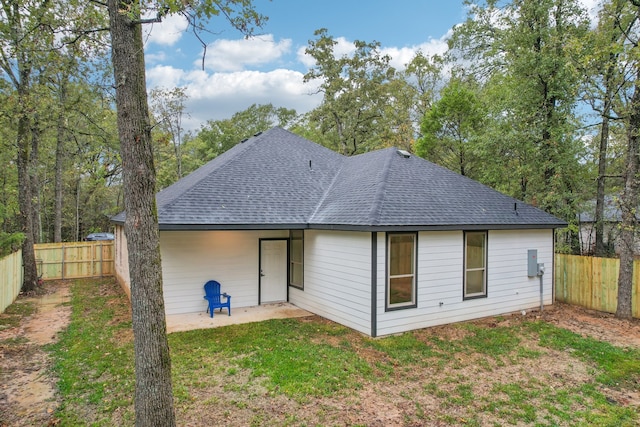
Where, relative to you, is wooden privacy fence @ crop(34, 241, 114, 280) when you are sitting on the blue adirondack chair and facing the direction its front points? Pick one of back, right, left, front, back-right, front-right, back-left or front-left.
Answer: back

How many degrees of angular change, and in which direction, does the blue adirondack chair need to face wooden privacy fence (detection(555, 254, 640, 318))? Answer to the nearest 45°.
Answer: approximately 45° to its left

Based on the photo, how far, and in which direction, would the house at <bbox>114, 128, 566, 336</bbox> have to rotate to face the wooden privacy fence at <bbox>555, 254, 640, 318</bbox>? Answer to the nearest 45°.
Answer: approximately 135° to its right

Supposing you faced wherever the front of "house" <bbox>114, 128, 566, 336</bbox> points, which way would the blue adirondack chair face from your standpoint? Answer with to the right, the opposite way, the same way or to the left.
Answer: the opposite way

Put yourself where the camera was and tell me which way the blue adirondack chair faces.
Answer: facing the viewer and to the right of the viewer

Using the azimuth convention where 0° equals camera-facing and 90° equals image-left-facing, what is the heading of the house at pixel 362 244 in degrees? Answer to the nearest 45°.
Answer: approximately 135°
